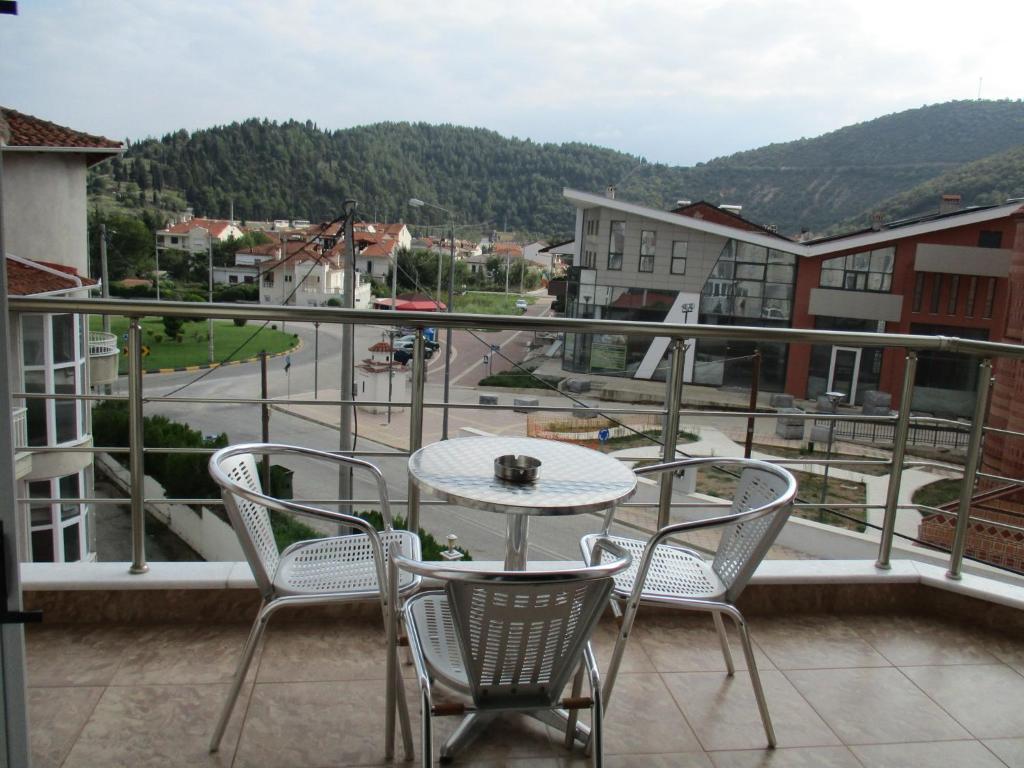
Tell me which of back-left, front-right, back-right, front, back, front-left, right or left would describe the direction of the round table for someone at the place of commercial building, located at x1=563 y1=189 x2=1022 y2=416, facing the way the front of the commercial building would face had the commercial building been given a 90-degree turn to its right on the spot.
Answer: left

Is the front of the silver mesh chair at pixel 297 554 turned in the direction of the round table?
yes

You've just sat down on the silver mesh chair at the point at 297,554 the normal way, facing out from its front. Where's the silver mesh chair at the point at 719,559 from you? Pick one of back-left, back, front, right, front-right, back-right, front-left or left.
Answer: front

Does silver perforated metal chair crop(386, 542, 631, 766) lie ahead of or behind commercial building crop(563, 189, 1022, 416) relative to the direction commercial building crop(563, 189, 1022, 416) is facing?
ahead

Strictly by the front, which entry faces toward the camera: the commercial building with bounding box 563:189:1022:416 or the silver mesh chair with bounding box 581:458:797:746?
the commercial building

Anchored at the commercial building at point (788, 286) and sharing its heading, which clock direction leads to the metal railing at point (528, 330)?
The metal railing is roughly at 12 o'clock from the commercial building.

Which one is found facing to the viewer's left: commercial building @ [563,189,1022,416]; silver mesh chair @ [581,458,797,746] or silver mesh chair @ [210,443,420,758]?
silver mesh chair @ [581,458,797,746]

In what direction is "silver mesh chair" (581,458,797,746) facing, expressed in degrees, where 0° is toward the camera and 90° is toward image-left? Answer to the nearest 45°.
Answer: approximately 90°

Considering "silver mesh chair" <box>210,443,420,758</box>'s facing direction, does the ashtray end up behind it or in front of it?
in front

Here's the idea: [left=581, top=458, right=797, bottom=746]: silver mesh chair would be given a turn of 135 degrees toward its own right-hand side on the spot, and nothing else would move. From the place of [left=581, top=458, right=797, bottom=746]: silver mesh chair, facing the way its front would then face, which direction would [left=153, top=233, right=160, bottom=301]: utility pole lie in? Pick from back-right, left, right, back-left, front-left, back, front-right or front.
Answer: left

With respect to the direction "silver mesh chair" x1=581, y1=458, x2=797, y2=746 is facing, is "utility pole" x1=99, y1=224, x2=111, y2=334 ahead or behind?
ahead

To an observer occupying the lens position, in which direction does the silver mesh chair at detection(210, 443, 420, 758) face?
facing to the right of the viewer

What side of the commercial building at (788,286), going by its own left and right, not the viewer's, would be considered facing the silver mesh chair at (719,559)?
front

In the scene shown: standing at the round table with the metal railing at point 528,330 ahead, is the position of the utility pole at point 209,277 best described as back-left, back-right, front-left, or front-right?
front-left

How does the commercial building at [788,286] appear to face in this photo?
toward the camera
